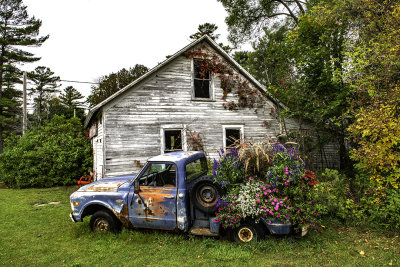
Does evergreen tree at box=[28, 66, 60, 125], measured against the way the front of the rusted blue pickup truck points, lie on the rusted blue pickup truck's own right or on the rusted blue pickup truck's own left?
on the rusted blue pickup truck's own right

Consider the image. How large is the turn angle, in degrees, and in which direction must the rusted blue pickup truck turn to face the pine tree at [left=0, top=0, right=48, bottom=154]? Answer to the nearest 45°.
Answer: approximately 45° to its right

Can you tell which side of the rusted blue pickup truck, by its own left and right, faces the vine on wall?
right

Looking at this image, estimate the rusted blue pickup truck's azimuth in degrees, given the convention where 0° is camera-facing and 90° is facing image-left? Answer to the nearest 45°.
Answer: approximately 90°

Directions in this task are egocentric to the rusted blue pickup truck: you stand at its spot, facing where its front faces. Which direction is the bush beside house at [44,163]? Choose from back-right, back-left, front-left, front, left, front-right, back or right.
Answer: front-right

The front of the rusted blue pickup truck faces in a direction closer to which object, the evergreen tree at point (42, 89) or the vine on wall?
the evergreen tree

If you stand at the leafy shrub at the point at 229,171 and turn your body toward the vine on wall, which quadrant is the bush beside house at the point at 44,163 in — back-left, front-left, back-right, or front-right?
front-left

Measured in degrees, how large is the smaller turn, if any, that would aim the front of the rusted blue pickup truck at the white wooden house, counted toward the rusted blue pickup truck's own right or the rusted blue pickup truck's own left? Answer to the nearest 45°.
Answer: approximately 90° to the rusted blue pickup truck's own right
